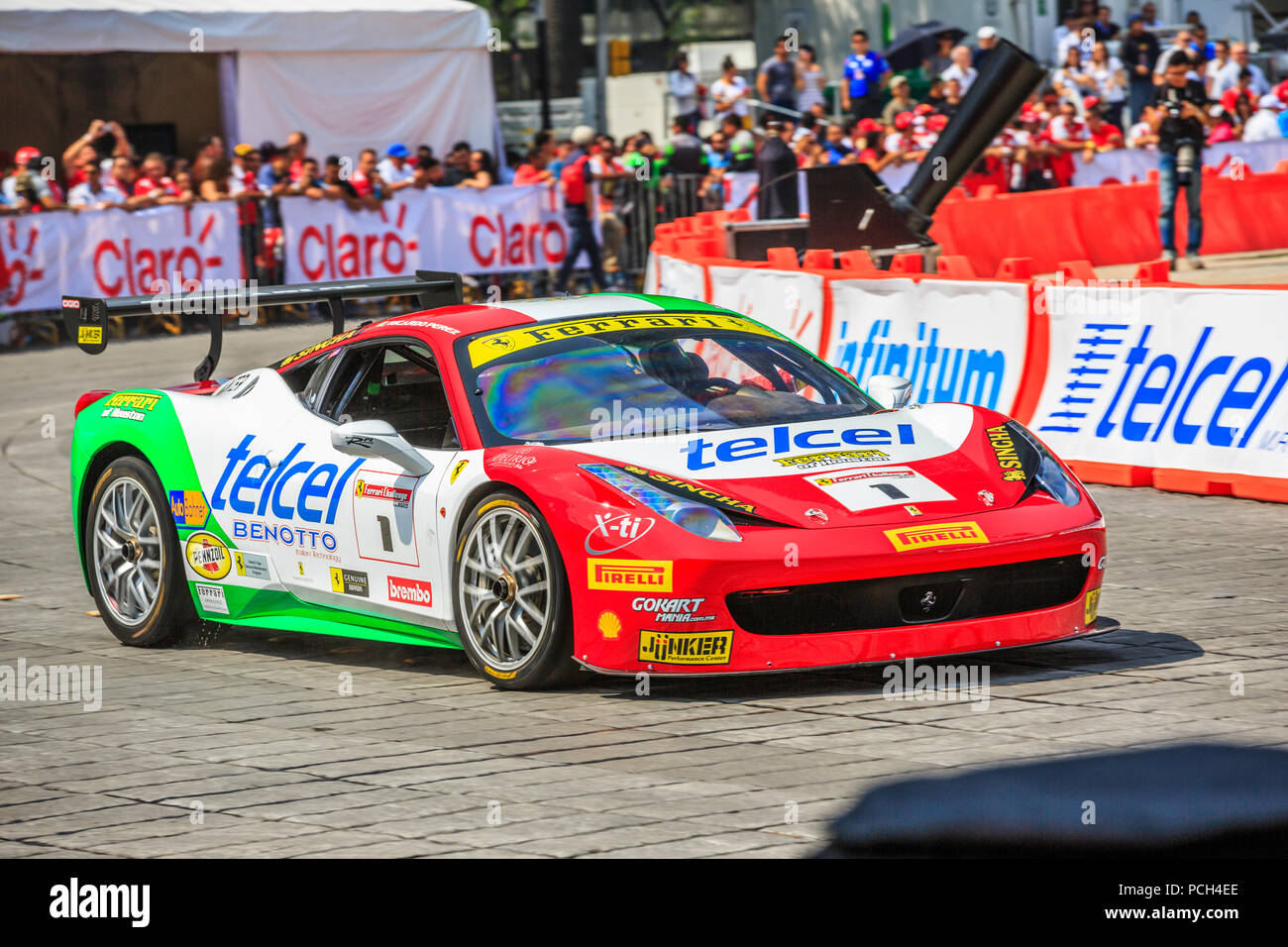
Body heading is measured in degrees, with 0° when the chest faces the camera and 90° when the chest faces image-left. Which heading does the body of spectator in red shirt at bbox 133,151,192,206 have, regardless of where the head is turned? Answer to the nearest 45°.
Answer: approximately 0°

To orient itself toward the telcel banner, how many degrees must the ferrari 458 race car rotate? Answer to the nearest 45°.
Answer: approximately 90° to its left

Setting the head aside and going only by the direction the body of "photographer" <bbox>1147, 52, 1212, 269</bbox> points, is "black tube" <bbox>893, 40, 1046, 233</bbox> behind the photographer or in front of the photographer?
in front

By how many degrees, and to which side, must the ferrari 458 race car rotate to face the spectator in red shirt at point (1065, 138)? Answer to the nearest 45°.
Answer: approximately 135° to its left

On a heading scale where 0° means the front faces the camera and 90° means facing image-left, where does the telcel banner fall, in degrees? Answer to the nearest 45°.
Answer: approximately 0°

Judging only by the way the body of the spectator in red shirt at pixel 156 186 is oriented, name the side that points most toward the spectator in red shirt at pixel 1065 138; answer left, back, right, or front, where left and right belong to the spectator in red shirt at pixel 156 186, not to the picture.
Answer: left

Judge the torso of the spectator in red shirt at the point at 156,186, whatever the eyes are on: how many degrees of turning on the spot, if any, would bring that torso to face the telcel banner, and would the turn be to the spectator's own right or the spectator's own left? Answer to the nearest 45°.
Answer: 0° — they already face it

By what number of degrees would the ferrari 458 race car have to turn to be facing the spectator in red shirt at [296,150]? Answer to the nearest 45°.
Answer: approximately 135° to its left
